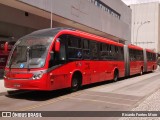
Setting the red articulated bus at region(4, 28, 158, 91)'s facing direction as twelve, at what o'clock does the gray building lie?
The gray building is roughly at 4 o'clock from the red articulated bus.

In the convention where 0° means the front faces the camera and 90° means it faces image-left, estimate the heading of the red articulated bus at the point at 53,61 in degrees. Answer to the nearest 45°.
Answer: approximately 45°
